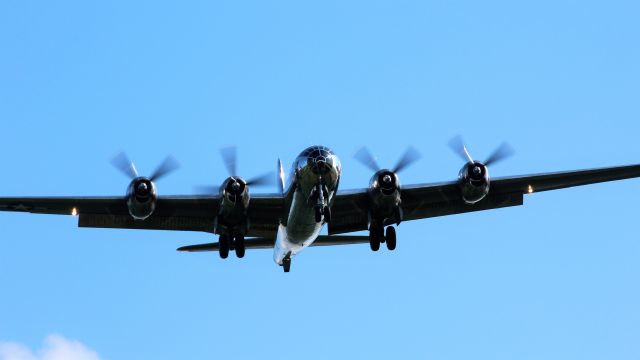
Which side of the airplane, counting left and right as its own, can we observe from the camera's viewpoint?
front
